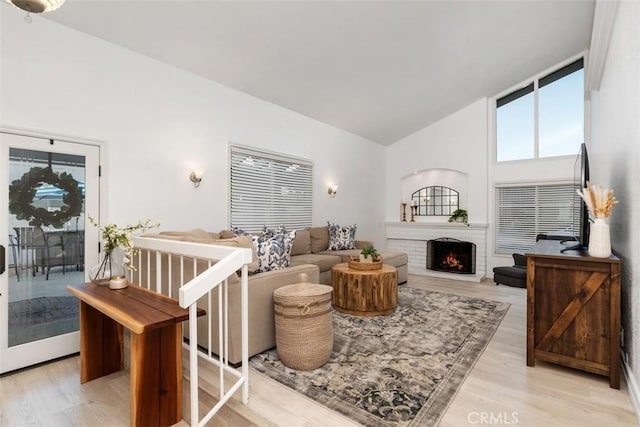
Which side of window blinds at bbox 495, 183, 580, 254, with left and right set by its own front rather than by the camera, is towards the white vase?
front

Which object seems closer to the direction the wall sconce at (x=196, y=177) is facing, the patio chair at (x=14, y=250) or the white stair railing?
the white stair railing

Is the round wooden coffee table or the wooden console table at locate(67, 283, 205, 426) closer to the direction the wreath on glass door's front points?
the wooden console table

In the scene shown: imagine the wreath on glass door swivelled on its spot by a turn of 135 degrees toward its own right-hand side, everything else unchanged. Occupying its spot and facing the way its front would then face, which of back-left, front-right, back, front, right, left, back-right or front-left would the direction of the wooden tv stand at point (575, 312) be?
back

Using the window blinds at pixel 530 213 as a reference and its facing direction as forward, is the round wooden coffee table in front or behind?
in front

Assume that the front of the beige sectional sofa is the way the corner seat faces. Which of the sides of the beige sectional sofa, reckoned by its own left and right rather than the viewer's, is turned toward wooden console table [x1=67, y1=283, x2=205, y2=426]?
right

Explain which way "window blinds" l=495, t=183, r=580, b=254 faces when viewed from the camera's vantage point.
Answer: facing the viewer

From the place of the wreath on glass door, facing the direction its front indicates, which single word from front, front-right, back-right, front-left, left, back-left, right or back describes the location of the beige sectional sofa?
front-left

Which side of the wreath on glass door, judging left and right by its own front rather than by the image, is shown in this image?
front

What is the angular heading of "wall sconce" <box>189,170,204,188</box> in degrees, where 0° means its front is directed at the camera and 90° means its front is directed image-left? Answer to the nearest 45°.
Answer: approximately 315°

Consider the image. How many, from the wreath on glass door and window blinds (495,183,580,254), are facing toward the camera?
2

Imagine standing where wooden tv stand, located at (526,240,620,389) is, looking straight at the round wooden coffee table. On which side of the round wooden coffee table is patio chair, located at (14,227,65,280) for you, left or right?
left

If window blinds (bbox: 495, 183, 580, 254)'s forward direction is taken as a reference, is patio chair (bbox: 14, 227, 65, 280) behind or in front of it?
in front
